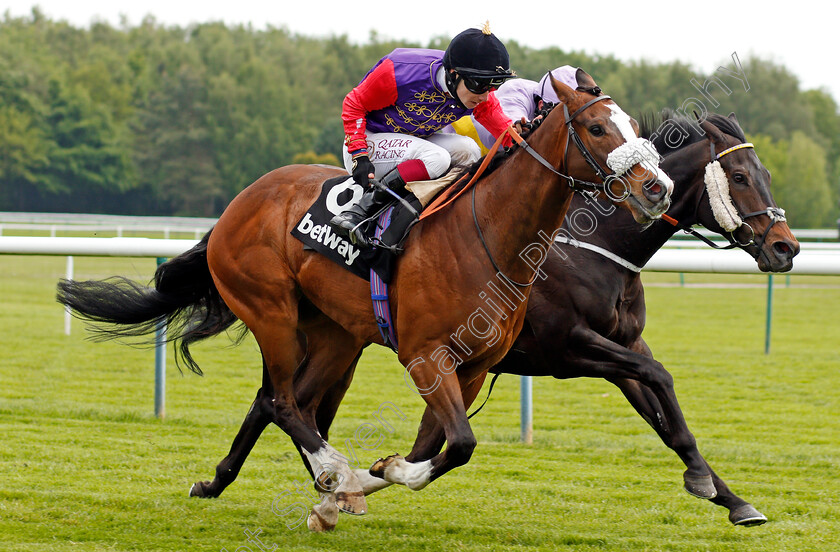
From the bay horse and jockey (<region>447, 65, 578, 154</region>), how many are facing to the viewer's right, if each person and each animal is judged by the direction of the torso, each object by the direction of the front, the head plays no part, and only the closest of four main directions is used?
2

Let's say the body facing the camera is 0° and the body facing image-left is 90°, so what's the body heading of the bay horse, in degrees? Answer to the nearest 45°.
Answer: approximately 270°

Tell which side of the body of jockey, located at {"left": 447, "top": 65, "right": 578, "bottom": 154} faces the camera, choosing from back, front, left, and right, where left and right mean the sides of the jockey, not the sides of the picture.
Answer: right

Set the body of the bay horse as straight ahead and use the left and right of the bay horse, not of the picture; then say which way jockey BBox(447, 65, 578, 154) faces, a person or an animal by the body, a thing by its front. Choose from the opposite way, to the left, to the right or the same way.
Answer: the same way

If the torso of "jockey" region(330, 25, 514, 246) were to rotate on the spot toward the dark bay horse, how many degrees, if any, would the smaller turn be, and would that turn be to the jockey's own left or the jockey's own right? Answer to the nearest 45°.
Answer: approximately 45° to the jockey's own left

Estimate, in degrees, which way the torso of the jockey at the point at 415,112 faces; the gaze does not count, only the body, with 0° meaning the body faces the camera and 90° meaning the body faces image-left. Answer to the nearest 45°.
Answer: approximately 315°

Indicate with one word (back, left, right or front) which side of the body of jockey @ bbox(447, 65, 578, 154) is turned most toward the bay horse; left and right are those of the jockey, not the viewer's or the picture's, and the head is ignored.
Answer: right

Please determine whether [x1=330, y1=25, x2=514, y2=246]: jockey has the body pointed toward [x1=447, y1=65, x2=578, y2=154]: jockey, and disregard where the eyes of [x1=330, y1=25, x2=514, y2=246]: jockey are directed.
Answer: no

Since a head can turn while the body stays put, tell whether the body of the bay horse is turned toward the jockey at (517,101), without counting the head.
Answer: no

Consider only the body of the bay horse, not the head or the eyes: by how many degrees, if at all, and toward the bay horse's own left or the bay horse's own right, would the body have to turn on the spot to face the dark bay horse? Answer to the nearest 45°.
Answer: approximately 45° to the bay horse's own left
